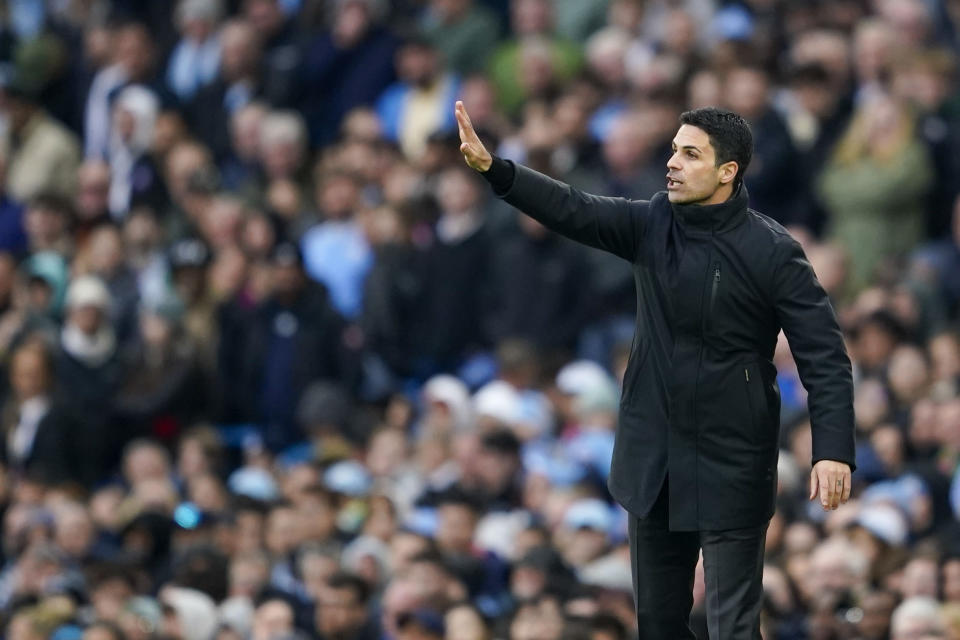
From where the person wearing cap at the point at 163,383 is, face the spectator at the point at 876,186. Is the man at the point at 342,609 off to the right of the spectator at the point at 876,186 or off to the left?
right

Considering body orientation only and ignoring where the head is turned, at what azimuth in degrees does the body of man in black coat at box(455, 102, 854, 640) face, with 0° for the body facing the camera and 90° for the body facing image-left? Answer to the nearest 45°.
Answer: approximately 45°

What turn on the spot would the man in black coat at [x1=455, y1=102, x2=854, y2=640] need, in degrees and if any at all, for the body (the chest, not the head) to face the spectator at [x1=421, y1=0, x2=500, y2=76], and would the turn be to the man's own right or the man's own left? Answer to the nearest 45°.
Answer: approximately 135° to the man's own right

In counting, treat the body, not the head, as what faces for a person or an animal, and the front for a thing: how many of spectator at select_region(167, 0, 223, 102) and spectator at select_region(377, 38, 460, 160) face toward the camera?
2

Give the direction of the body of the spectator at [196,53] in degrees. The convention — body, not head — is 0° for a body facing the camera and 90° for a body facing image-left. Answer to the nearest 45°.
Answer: approximately 0°

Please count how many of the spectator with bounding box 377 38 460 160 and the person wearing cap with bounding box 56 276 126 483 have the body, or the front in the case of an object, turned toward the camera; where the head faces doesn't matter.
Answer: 2

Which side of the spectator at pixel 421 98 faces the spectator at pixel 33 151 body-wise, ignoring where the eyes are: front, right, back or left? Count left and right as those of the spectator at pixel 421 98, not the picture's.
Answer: right

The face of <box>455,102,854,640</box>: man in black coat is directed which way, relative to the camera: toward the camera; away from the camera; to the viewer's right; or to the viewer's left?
to the viewer's left

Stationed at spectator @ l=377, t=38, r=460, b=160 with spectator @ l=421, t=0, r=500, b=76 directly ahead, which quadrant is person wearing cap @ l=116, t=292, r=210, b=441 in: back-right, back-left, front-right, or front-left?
back-left
